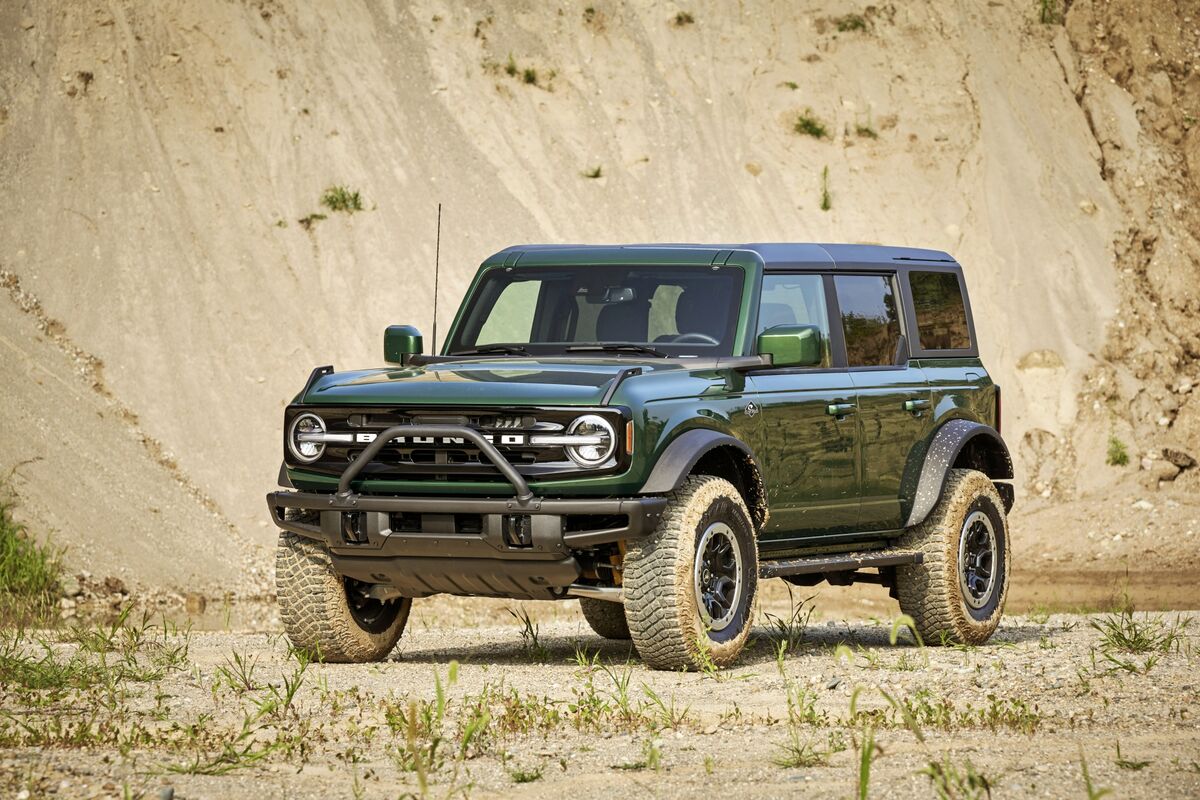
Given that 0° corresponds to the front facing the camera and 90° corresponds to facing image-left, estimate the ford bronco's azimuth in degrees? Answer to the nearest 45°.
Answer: approximately 45°

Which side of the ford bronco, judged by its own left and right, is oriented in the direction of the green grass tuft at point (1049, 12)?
back

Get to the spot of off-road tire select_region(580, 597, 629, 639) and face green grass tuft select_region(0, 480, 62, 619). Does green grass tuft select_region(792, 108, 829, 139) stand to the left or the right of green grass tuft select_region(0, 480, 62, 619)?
right

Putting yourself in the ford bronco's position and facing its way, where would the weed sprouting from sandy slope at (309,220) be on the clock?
The weed sprouting from sandy slope is roughly at 4 o'clock from the ford bronco.

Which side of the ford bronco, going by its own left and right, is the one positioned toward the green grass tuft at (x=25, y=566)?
right

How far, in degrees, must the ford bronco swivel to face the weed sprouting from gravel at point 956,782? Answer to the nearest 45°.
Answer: approximately 45° to its left

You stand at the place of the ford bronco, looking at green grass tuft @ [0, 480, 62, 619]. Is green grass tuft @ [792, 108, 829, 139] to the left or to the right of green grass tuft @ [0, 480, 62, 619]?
right

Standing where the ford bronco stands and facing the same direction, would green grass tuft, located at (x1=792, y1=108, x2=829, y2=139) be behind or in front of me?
behind

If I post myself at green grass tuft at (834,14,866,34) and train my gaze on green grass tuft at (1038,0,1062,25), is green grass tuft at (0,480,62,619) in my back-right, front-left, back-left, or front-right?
back-right

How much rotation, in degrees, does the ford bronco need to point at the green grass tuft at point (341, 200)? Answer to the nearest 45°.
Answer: approximately 135° to its right

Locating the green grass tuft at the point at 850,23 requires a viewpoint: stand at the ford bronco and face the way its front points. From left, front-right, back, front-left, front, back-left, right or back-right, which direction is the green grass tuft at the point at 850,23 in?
back-right
